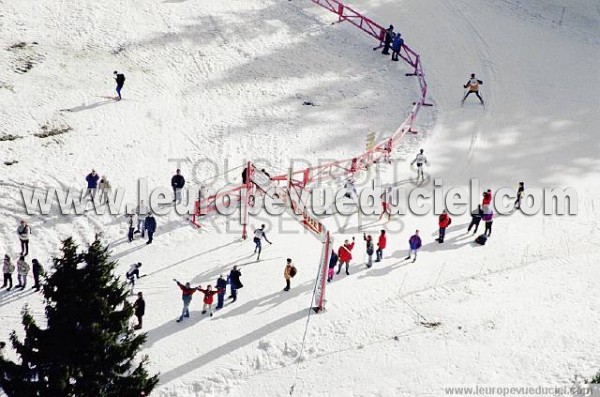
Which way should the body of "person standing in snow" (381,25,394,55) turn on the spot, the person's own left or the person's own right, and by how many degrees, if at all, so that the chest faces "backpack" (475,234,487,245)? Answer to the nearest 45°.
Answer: approximately 90° to the person's own right

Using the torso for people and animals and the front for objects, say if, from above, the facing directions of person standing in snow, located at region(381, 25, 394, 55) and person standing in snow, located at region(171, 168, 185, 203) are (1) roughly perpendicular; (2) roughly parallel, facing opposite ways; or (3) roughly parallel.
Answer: roughly perpendicular

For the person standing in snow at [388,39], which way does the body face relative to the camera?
to the viewer's right

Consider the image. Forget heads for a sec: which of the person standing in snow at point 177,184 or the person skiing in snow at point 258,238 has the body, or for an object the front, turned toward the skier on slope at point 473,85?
the person skiing in snow at point 258,238
